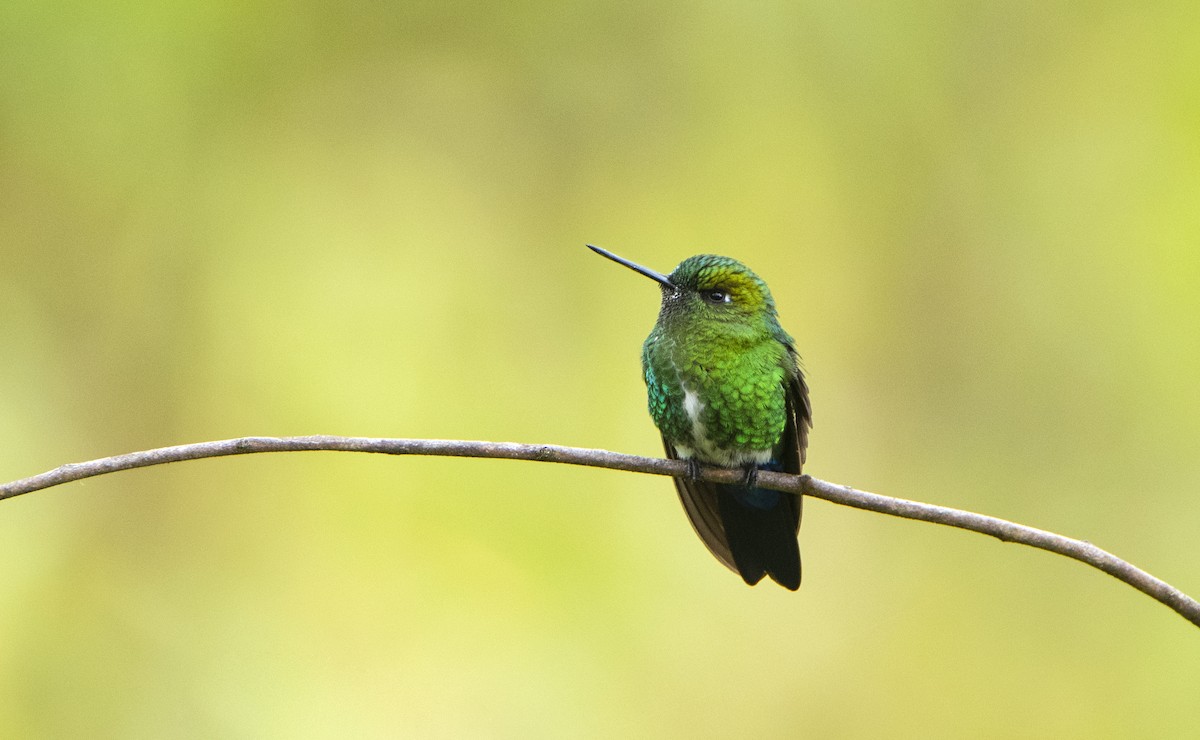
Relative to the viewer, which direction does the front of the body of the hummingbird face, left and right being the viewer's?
facing the viewer and to the left of the viewer
